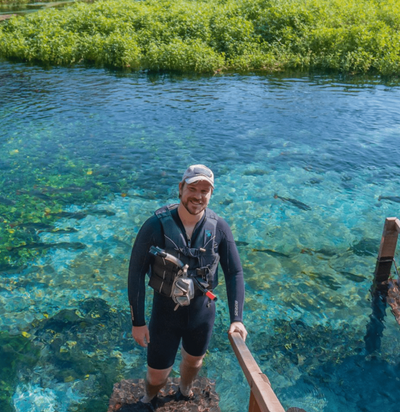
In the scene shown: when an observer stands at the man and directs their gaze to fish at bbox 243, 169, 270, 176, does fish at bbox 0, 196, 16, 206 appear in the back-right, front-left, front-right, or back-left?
front-left

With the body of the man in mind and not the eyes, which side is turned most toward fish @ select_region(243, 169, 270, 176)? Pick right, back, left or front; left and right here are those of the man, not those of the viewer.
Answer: back

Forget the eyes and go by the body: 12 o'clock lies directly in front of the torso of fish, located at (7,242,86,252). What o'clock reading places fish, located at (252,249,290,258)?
fish, located at (252,249,290,258) is roughly at 1 o'clock from fish, located at (7,242,86,252).

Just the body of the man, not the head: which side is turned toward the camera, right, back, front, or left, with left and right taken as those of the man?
front

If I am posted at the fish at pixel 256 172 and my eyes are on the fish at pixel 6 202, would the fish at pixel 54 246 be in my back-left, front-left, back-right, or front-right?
front-left

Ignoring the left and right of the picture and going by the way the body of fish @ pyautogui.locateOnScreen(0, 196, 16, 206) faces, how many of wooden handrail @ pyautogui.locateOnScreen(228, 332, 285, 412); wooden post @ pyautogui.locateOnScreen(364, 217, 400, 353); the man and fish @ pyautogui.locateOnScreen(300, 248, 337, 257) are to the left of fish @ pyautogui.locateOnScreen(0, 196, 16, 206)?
0

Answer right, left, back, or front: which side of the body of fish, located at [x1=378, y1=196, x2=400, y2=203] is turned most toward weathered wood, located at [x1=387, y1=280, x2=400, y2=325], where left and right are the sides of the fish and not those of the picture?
right

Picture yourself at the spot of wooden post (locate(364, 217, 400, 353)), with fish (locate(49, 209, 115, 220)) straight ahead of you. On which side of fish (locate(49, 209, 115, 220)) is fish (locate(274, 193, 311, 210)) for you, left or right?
right

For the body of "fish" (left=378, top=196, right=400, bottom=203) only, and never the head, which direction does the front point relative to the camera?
to the viewer's right
